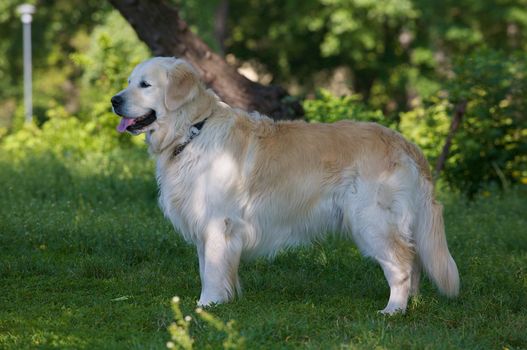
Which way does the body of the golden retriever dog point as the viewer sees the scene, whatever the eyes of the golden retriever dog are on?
to the viewer's left

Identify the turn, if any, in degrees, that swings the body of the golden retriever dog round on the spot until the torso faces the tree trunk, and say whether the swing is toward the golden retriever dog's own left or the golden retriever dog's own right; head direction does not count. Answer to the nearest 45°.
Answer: approximately 90° to the golden retriever dog's own right
